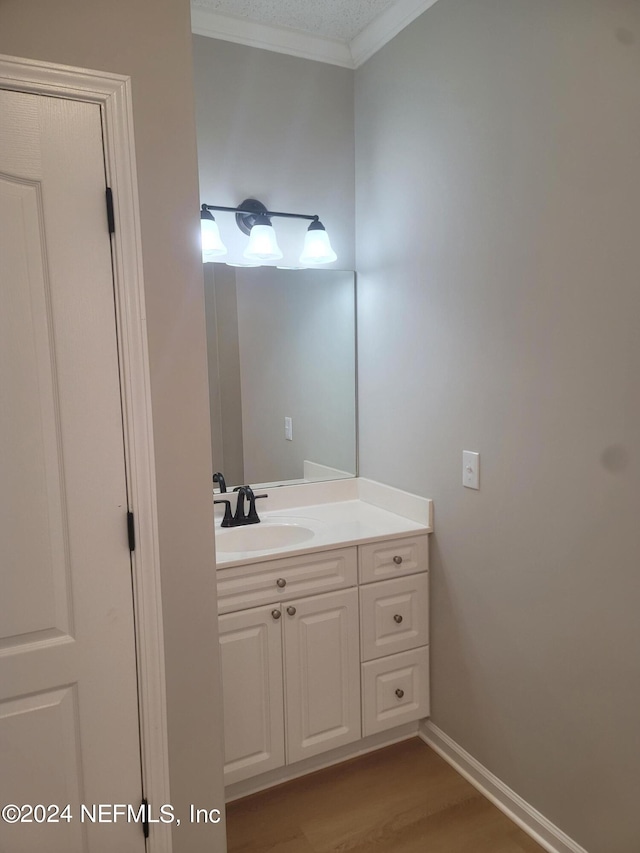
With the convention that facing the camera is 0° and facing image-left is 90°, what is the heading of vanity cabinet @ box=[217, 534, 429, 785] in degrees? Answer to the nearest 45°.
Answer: approximately 315°

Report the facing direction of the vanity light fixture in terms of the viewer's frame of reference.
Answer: facing the viewer and to the right of the viewer

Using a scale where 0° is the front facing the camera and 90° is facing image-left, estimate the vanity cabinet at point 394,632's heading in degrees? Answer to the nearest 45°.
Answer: approximately 315°

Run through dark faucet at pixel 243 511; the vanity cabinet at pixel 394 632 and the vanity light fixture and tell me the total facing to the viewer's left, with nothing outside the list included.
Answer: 0

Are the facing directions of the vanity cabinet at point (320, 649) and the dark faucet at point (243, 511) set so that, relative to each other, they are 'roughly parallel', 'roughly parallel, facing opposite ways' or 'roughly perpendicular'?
roughly parallel

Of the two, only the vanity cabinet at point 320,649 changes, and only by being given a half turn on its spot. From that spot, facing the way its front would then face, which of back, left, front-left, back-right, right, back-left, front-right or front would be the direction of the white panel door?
left

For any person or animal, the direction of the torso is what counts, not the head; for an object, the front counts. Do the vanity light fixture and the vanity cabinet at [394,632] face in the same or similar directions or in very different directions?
same or similar directions

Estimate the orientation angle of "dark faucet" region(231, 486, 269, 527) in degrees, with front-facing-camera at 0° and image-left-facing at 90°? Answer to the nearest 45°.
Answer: approximately 315°

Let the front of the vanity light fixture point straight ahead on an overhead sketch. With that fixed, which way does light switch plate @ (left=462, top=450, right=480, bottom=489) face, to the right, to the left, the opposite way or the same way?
to the right

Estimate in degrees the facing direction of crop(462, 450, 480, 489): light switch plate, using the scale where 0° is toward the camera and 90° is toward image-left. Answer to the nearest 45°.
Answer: approximately 45°
